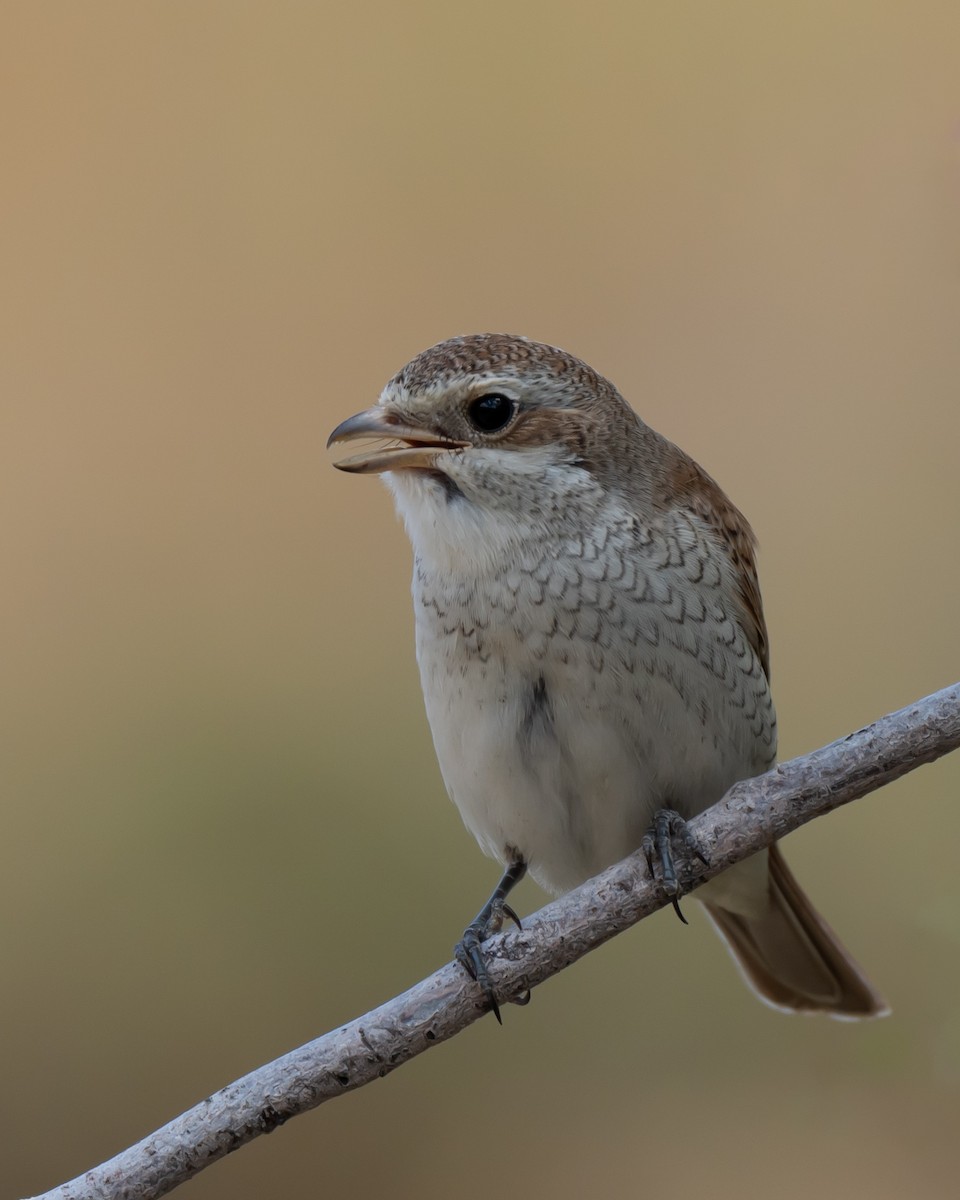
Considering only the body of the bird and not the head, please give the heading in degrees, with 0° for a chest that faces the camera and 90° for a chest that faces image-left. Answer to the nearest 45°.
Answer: approximately 45°
